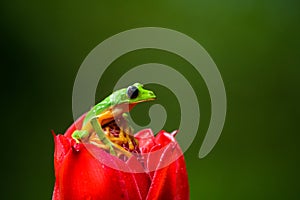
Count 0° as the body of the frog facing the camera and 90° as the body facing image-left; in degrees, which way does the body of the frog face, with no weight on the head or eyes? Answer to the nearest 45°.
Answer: approximately 270°
